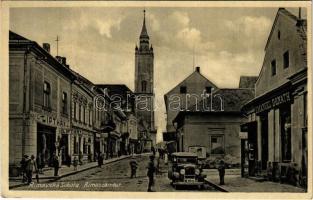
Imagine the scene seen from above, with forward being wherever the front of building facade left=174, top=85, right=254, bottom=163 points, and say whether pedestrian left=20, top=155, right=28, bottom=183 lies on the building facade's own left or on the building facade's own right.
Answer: on the building facade's own right

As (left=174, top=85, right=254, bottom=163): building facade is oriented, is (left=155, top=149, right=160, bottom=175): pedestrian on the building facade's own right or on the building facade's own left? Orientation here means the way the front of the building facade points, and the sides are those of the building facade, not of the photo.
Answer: on the building facade's own right

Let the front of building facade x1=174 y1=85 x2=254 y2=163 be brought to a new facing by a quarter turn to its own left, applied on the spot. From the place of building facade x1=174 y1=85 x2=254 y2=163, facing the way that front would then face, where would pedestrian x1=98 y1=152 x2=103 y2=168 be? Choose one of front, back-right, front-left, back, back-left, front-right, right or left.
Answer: back

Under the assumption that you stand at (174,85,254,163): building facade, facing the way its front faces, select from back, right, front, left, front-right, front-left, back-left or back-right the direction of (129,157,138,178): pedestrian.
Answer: right

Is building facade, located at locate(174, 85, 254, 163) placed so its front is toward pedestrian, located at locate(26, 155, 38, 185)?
no

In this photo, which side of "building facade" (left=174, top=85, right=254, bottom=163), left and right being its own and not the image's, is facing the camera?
front

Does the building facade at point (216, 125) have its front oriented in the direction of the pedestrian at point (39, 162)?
no
